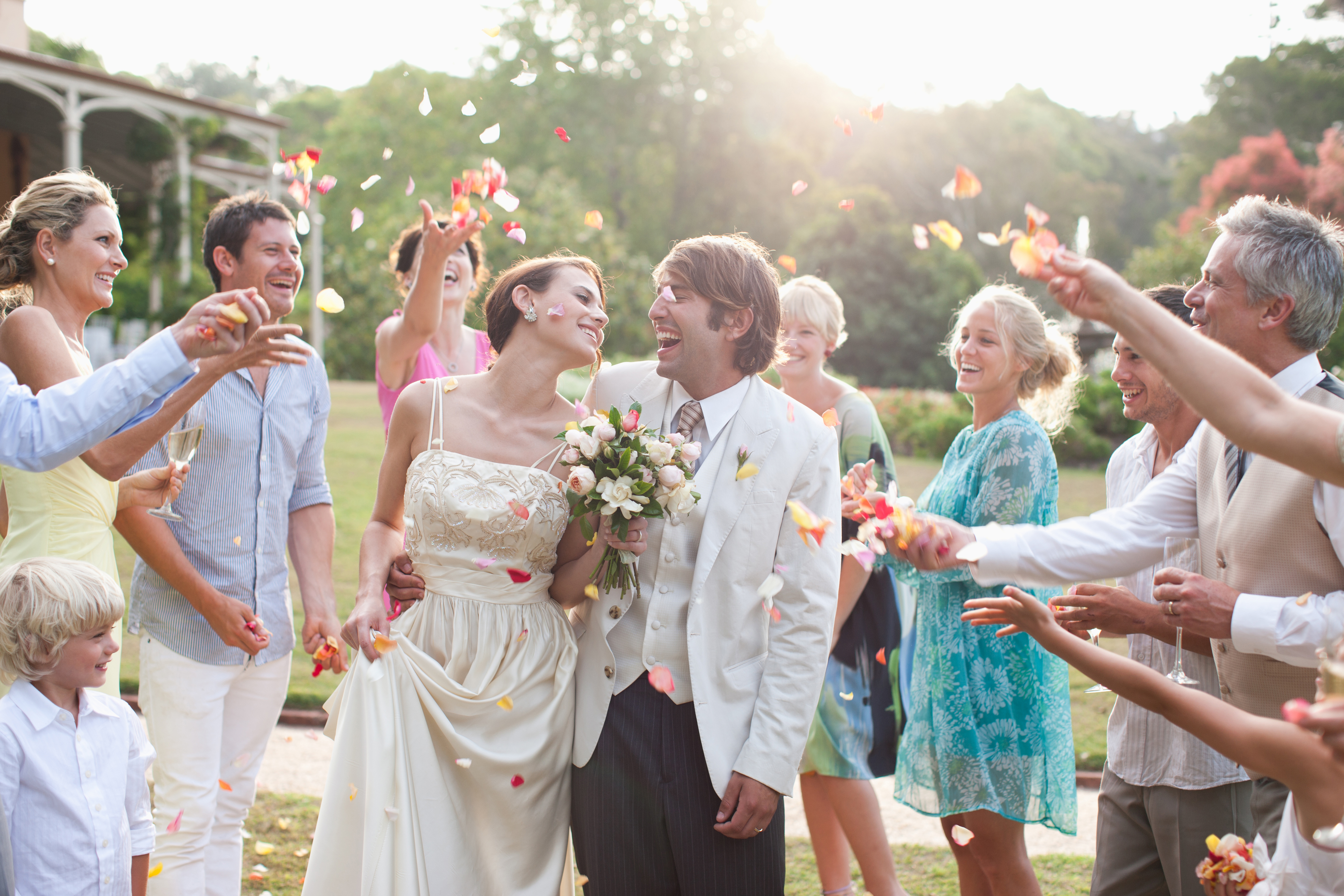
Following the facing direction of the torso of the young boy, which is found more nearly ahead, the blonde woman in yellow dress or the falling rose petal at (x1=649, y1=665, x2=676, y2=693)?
the falling rose petal

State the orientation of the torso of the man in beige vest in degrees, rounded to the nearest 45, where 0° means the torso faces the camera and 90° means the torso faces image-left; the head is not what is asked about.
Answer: approximately 45°

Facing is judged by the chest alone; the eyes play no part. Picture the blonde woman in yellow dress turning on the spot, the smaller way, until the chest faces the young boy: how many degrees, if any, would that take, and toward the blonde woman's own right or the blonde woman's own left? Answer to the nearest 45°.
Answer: approximately 90° to the blonde woman's own right

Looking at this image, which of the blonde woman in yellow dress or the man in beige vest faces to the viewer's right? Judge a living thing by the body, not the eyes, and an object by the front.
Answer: the blonde woman in yellow dress

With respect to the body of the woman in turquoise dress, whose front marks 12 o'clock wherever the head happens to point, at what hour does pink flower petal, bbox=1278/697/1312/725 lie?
The pink flower petal is roughly at 10 o'clock from the woman in turquoise dress.

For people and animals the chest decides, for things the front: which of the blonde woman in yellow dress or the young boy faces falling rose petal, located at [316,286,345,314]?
the blonde woman in yellow dress

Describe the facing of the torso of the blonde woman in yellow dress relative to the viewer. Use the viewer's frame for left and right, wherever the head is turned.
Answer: facing to the right of the viewer
